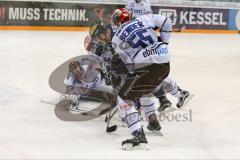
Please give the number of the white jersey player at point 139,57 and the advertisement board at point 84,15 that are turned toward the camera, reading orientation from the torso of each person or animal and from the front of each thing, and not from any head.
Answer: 1

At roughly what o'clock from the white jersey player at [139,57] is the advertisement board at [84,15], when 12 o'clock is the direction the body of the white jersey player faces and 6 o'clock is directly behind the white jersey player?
The advertisement board is roughly at 1 o'clock from the white jersey player.

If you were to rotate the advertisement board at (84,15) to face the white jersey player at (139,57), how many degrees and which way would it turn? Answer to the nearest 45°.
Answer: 0° — it already faces them

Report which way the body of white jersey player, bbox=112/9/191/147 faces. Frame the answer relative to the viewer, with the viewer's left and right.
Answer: facing away from the viewer and to the left of the viewer

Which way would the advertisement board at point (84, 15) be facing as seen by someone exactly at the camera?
facing the viewer

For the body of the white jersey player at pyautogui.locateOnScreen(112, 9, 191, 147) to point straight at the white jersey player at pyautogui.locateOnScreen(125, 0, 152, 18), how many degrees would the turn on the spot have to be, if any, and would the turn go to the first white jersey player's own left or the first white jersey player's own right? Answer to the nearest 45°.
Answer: approximately 45° to the first white jersey player's own right

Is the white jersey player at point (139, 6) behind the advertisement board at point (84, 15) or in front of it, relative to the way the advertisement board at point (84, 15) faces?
in front

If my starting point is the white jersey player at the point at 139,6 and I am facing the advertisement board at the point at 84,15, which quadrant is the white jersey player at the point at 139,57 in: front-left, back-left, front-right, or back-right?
back-left

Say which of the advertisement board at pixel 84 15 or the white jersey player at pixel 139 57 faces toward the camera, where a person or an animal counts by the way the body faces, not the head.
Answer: the advertisement board
